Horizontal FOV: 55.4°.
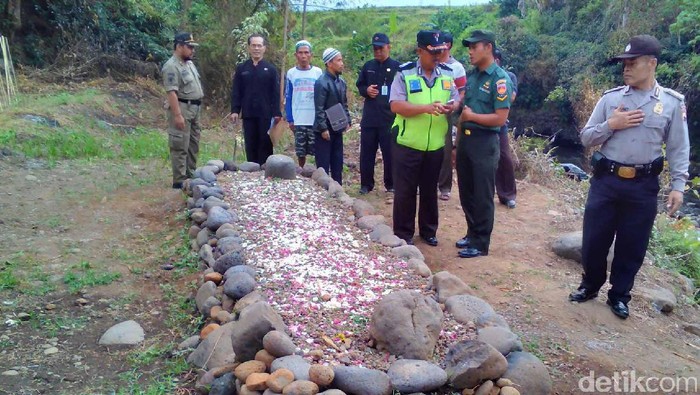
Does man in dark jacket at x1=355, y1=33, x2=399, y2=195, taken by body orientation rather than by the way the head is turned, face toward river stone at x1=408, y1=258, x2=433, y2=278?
yes

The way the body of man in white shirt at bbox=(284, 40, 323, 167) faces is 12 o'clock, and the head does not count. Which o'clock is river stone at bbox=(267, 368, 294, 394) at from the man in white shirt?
The river stone is roughly at 12 o'clock from the man in white shirt.

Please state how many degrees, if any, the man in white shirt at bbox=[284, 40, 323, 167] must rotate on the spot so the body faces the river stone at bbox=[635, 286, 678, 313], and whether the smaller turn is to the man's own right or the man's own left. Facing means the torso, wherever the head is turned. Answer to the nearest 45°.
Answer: approximately 45° to the man's own left

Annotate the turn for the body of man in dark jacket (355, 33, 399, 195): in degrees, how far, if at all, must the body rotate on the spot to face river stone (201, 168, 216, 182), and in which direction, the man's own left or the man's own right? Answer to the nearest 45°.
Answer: approximately 90° to the man's own right

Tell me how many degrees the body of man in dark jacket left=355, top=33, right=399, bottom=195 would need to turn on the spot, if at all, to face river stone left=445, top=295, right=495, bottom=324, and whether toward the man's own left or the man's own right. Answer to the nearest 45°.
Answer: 0° — they already face it

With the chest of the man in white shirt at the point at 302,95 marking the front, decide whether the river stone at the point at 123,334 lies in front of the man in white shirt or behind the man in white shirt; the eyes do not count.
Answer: in front

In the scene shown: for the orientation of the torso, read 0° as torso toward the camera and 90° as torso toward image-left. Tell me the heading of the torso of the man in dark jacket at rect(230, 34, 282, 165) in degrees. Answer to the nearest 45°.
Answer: approximately 0°

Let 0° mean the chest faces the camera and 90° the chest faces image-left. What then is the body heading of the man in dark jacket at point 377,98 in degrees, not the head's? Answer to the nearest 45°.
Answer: approximately 0°

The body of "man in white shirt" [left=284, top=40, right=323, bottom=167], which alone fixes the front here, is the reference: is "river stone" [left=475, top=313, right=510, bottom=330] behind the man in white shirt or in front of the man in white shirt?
in front

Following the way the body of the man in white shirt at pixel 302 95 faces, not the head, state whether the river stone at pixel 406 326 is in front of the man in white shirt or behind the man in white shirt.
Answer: in front
